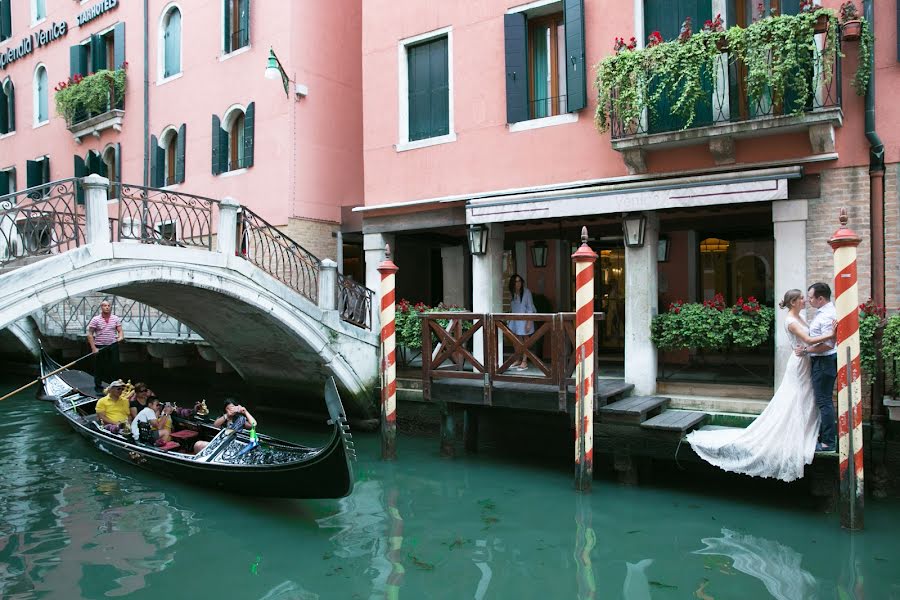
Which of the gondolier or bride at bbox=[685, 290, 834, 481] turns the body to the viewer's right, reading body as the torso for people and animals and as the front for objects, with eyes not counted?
the bride

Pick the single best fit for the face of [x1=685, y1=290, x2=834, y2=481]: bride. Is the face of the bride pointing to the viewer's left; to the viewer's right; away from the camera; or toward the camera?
to the viewer's right

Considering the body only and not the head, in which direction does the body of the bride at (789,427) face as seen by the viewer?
to the viewer's right

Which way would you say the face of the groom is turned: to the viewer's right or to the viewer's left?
to the viewer's left

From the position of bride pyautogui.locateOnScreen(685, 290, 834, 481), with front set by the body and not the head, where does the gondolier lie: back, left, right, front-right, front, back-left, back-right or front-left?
back

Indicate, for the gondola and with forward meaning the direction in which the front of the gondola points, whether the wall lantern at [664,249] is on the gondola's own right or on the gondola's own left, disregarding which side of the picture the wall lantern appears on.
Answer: on the gondola's own left

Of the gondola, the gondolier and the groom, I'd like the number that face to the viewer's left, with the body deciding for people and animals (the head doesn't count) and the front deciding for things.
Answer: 1

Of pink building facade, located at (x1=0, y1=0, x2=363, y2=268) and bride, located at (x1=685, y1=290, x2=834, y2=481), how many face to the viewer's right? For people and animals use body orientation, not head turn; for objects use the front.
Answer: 1

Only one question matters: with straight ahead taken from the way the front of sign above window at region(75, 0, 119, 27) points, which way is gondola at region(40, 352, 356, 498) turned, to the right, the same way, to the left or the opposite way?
to the left

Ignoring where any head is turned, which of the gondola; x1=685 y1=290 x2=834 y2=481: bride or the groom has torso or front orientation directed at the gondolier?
the groom

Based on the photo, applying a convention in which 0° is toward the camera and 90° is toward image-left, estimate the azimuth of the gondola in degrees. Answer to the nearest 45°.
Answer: approximately 315°

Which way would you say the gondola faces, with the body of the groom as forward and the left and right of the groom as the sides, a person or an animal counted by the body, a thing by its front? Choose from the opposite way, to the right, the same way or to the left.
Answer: the opposite way

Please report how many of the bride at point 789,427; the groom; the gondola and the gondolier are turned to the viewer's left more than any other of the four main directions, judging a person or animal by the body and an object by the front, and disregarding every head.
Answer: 1

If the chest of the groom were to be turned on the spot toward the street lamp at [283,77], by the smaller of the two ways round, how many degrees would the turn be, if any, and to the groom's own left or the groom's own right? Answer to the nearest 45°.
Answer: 0° — they already face it

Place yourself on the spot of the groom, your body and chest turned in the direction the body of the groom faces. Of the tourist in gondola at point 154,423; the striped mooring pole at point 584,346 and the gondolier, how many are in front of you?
3

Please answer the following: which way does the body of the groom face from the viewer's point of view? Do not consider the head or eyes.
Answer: to the viewer's left
